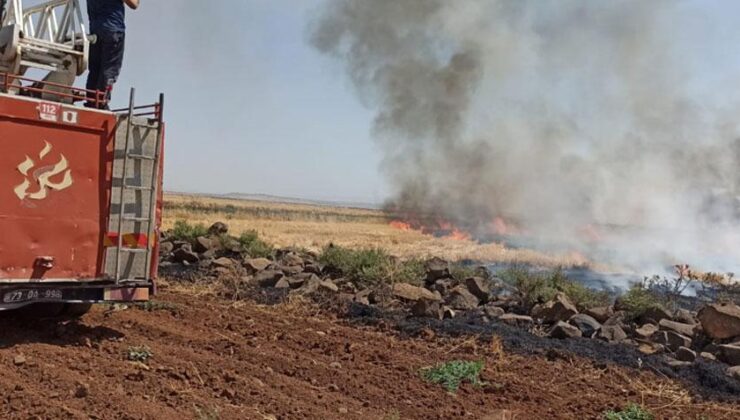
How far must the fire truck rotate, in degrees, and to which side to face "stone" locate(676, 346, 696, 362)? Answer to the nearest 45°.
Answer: approximately 90° to its right

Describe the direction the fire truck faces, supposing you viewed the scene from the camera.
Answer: facing away from the viewer

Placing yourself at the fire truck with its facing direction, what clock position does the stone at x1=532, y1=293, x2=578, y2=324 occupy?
The stone is roughly at 3 o'clock from the fire truck.

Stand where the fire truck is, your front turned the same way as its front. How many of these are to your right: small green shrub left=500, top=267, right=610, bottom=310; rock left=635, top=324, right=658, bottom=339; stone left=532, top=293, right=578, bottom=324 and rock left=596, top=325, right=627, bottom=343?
4

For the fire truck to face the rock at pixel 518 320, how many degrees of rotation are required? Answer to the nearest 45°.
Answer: approximately 90° to its right

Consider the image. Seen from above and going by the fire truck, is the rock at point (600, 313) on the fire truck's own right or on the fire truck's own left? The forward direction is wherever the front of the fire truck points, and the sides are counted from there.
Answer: on the fire truck's own right

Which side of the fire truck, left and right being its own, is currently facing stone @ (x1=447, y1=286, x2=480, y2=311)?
right

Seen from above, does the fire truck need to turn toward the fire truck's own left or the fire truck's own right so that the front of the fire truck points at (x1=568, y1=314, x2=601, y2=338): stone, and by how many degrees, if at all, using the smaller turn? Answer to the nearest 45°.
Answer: approximately 90° to the fire truck's own right

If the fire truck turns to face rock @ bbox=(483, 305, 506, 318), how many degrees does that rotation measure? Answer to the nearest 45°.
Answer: approximately 90° to its right

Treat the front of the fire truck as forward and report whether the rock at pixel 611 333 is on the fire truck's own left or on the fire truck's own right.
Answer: on the fire truck's own right
